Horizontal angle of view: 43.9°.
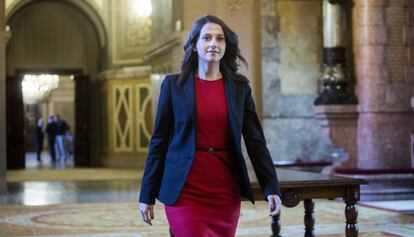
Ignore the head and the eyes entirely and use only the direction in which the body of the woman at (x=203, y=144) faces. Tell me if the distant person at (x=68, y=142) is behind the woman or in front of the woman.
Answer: behind

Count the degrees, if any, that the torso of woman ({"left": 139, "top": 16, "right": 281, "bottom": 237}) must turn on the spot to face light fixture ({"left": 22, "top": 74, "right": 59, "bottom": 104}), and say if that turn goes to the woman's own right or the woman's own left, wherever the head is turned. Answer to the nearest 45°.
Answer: approximately 180°

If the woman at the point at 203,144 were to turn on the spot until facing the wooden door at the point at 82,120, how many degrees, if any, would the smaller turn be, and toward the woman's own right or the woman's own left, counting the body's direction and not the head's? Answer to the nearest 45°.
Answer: approximately 180°

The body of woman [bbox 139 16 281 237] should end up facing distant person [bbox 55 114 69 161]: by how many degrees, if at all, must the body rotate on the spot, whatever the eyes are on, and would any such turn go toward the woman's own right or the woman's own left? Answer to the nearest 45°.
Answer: approximately 180°

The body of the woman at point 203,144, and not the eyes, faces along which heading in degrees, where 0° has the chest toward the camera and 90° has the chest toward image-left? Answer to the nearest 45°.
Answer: approximately 0°

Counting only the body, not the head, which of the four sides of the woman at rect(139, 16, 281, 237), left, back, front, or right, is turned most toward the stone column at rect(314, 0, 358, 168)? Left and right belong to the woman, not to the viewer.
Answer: back

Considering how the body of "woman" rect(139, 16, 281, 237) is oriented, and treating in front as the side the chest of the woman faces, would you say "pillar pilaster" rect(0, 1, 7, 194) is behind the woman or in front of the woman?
behind
